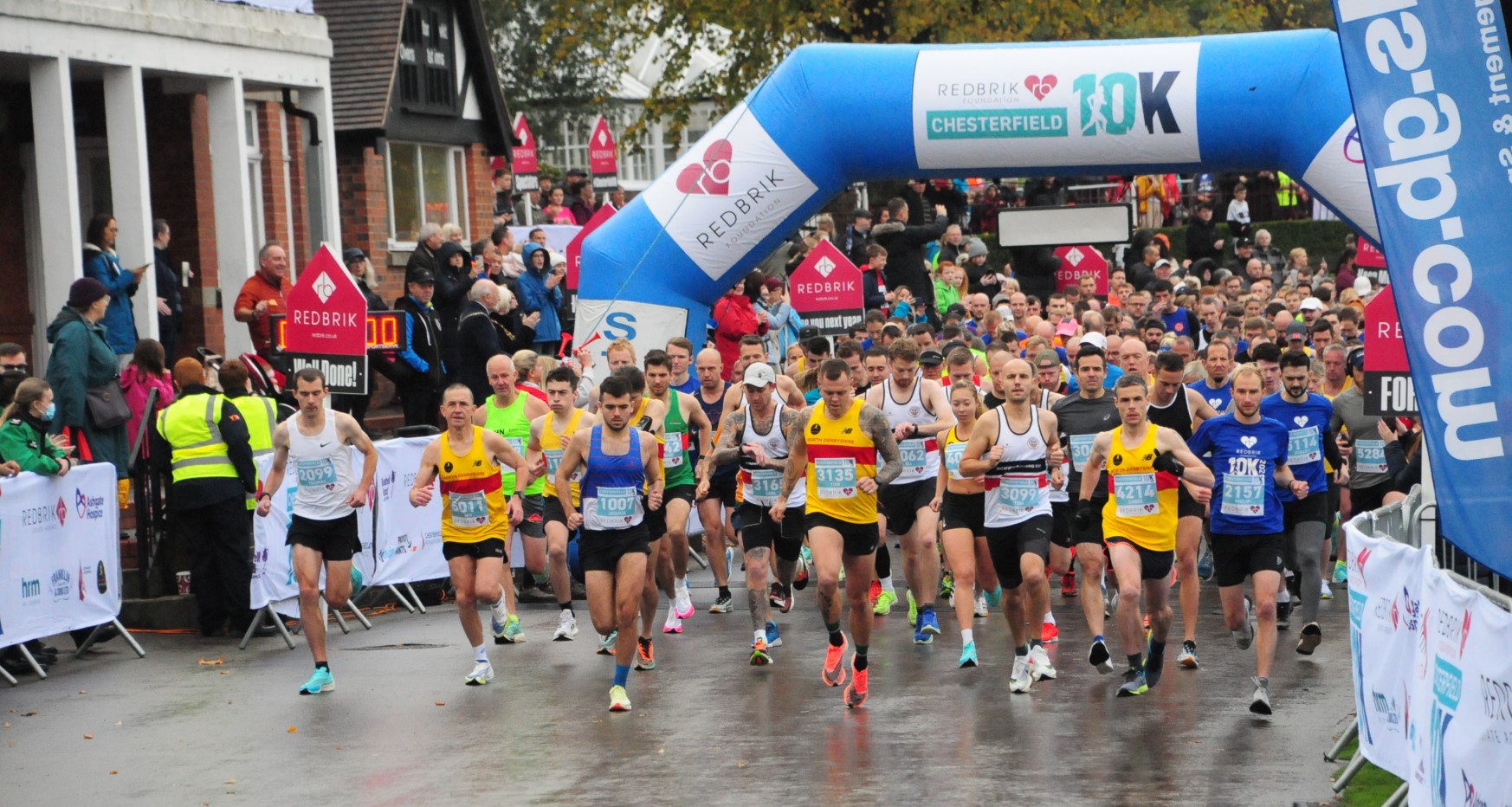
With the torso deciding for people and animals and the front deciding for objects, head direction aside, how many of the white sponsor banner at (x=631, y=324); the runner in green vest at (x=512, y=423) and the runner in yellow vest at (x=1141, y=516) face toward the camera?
3

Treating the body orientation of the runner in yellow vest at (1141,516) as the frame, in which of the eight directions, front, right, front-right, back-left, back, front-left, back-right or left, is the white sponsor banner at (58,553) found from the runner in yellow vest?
right

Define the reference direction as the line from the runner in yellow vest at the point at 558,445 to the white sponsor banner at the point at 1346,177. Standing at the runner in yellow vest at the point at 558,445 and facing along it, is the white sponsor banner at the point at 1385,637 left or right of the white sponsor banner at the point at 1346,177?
right

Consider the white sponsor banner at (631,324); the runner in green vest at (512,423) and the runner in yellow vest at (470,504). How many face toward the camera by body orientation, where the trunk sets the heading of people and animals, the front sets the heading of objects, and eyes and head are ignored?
3

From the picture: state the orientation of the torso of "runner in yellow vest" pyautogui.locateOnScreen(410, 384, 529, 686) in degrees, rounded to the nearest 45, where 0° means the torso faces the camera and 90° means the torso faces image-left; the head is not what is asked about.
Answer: approximately 0°

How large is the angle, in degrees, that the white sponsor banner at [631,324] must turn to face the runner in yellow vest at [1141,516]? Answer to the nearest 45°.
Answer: approximately 45° to its left
